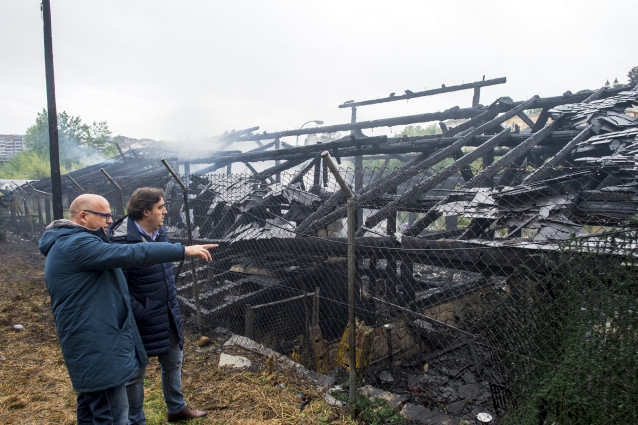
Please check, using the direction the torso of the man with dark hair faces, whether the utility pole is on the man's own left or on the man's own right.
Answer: on the man's own left

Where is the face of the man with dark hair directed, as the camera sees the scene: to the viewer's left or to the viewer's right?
to the viewer's right

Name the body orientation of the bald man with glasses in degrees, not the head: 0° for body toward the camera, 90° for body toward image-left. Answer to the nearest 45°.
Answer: approximately 270°

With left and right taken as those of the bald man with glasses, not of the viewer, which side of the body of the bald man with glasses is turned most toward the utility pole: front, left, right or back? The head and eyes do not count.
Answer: left

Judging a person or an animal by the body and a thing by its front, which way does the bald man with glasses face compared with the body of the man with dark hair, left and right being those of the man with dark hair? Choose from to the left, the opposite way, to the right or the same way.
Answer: the same way

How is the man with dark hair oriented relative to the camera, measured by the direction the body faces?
to the viewer's right

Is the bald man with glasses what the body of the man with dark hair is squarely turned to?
no

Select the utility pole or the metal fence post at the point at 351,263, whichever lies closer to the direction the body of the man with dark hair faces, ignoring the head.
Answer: the metal fence post

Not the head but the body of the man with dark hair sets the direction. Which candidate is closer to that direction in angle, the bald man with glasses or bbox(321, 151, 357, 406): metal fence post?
the metal fence post

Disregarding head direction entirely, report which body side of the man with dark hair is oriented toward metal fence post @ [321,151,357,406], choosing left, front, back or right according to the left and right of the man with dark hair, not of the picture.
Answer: front

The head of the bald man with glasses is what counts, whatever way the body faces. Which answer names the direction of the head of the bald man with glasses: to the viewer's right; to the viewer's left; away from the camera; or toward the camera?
to the viewer's right

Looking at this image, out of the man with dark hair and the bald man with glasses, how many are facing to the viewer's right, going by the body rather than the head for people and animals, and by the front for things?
2

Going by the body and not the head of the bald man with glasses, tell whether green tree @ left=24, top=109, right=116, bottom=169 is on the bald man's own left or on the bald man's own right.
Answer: on the bald man's own left

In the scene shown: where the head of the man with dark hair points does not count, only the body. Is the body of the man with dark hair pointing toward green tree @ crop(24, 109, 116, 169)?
no
